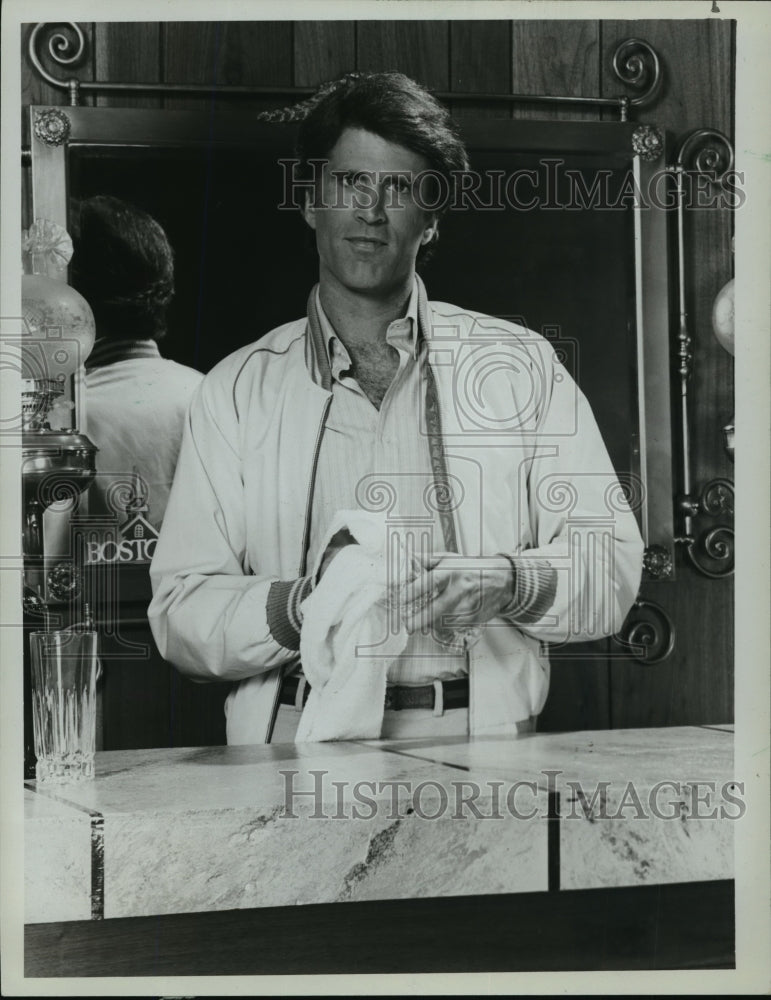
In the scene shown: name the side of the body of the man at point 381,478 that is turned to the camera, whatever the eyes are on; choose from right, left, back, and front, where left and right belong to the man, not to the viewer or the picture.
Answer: front

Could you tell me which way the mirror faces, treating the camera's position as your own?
facing the viewer
